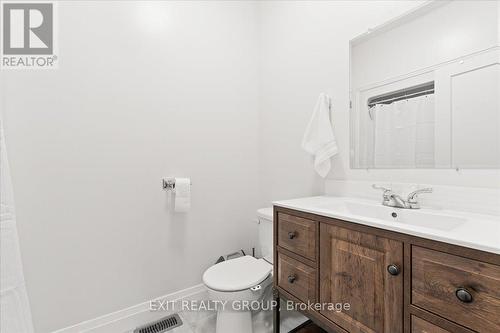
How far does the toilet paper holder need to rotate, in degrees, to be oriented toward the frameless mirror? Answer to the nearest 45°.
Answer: approximately 45° to its left

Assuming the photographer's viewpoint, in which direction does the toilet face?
facing the viewer and to the left of the viewer

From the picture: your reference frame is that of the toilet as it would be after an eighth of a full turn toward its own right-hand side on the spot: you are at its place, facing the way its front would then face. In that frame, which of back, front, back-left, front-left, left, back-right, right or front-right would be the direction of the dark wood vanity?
back-left

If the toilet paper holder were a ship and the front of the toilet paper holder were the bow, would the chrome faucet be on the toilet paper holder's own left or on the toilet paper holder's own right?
on the toilet paper holder's own left

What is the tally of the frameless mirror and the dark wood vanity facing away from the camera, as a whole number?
0

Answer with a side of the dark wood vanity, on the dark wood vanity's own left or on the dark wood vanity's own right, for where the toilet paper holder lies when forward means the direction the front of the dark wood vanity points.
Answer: on the dark wood vanity's own right

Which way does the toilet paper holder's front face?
toward the camera
